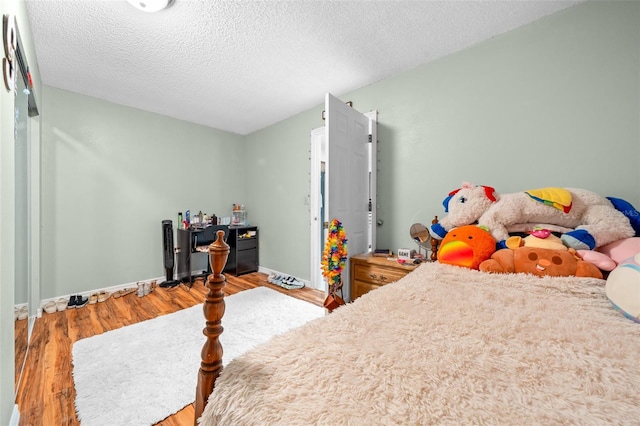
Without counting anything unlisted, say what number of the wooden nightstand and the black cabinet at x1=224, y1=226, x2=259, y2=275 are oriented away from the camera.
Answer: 0

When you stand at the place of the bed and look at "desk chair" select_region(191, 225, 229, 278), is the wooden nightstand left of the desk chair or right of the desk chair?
right

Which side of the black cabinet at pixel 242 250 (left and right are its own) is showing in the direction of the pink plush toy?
front

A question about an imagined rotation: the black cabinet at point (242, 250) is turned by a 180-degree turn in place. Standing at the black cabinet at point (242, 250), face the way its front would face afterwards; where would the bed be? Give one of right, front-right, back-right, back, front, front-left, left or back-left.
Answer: back-left

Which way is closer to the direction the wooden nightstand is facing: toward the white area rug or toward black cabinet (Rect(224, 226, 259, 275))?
the white area rug

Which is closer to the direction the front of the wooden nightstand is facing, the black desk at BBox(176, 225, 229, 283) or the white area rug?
the white area rug

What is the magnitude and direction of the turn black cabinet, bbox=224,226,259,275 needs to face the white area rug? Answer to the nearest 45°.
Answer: approximately 45° to its right

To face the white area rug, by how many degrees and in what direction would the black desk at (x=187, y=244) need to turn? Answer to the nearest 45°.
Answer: approximately 45° to its right

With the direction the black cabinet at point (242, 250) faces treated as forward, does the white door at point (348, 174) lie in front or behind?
in front

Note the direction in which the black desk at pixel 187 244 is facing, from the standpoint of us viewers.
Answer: facing the viewer and to the right of the viewer

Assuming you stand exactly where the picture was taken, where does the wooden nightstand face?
facing the viewer and to the left of the viewer
